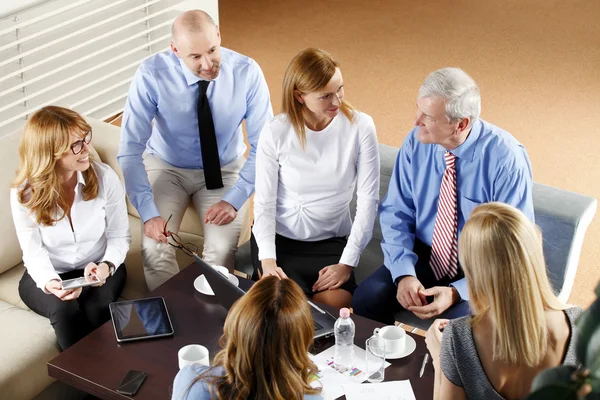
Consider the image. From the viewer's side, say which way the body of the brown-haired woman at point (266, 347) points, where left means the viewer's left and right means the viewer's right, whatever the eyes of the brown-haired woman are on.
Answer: facing away from the viewer

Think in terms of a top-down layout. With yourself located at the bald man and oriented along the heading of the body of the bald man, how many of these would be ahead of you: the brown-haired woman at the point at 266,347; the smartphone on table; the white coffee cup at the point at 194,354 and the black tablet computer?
4

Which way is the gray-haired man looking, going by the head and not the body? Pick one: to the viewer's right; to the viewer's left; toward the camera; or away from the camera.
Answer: to the viewer's left

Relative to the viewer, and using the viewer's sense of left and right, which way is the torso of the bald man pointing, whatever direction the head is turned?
facing the viewer

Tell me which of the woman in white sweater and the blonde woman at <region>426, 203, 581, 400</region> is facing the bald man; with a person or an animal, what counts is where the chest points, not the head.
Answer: the blonde woman

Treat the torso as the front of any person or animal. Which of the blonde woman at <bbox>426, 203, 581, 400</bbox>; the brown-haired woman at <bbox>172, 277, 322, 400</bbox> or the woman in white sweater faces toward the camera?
the woman in white sweater

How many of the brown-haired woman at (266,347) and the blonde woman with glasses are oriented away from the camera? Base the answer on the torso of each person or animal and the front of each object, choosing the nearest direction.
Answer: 1

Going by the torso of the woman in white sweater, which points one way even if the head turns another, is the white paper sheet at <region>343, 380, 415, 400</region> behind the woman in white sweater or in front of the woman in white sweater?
in front

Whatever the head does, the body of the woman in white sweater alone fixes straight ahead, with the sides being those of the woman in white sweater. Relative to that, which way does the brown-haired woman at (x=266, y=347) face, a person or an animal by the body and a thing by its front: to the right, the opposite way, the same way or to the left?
the opposite way

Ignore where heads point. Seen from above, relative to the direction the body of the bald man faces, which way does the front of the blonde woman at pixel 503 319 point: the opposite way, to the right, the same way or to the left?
the opposite way

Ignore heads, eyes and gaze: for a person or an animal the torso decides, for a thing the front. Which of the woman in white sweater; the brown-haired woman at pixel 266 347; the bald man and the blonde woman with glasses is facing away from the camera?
the brown-haired woman

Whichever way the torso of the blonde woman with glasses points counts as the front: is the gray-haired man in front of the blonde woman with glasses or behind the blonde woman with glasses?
in front

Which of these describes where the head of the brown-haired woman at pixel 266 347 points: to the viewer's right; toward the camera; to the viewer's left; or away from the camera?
away from the camera

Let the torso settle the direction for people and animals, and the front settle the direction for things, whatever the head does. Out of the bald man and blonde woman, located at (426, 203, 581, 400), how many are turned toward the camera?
1

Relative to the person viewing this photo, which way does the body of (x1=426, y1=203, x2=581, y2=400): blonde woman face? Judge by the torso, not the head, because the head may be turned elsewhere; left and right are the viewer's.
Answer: facing away from the viewer and to the left of the viewer
